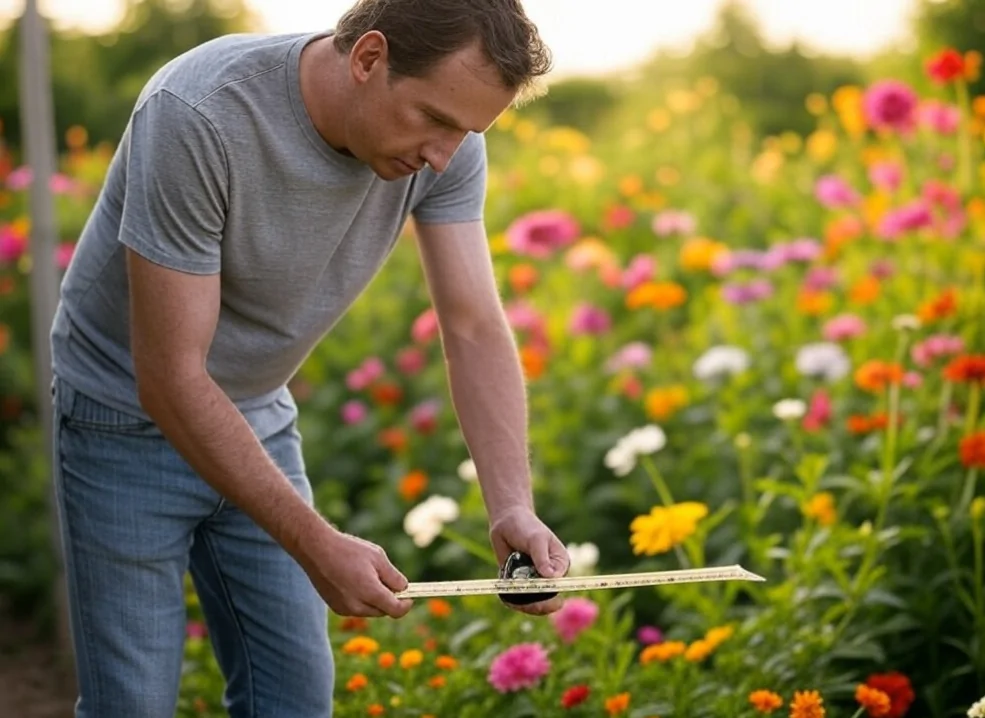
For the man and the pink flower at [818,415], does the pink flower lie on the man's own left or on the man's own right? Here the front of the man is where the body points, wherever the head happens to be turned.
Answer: on the man's own left

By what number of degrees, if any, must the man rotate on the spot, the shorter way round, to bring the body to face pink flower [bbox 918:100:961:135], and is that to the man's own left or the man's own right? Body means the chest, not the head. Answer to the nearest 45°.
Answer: approximately 90° to the man's own left

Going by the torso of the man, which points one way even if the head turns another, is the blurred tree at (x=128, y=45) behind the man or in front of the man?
behind

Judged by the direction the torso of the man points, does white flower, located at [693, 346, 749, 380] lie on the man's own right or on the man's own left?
on the man's own left

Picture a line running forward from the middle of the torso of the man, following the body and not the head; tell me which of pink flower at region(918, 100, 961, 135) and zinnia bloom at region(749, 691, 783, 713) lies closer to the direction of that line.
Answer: the zinnia bloom

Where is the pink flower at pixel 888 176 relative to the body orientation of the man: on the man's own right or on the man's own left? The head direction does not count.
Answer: on the man's own left

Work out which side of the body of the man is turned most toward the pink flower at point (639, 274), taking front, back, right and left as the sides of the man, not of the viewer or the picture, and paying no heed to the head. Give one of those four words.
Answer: left

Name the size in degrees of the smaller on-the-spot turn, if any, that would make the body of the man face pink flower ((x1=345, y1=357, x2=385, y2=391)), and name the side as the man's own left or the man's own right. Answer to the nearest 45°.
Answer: approximately 135° to the man's own left

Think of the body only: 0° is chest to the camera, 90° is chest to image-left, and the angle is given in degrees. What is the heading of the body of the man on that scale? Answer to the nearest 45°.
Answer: approximately 315°

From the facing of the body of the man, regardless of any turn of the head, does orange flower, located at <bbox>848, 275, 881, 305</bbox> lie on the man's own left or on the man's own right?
on the man's own left
